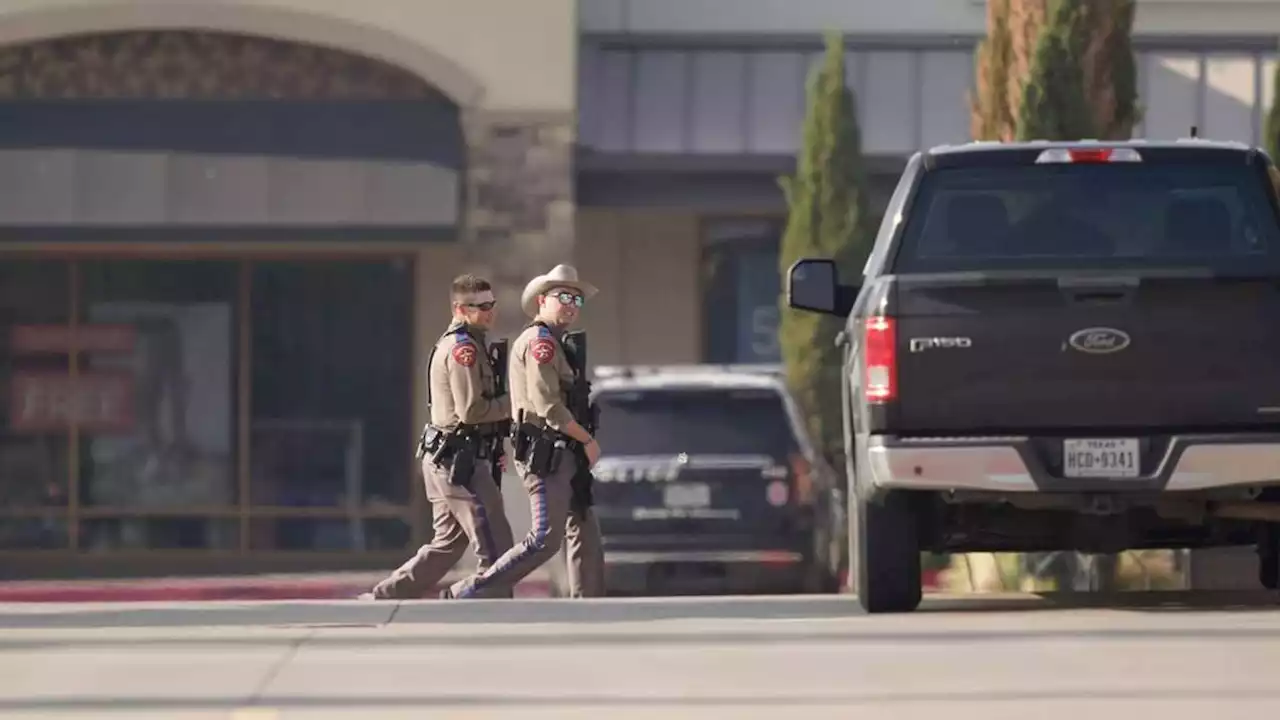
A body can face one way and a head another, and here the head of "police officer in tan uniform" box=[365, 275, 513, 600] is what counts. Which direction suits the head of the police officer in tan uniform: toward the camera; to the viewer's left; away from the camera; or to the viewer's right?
to the viewer's right

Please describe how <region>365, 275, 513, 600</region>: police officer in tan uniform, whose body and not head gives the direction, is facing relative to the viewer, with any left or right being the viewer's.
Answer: facing to the right of the viewer

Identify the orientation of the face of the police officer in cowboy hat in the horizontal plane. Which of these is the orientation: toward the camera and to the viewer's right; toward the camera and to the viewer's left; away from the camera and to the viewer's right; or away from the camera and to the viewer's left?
toward the camera and to the viewer's right

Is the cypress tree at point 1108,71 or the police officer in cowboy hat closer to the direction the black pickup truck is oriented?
the cypress tree

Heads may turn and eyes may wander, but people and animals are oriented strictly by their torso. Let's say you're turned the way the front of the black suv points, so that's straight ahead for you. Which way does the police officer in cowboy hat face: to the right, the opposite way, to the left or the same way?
to the right

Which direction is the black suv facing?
away from the camera

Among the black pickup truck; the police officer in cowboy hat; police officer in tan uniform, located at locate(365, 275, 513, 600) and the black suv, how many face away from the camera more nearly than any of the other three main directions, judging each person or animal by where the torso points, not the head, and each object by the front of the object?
2

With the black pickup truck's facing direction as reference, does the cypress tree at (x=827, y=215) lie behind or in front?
in front

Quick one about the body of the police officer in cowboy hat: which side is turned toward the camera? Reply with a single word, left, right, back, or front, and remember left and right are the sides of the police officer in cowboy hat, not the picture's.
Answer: right

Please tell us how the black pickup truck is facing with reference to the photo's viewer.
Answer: facing away from the viewer

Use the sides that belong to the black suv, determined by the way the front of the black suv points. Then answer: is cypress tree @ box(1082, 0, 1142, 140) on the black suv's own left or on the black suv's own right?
on the black suv's own right

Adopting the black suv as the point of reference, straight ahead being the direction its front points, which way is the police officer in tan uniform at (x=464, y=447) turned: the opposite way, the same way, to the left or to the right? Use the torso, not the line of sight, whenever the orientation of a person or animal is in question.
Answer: to the right
